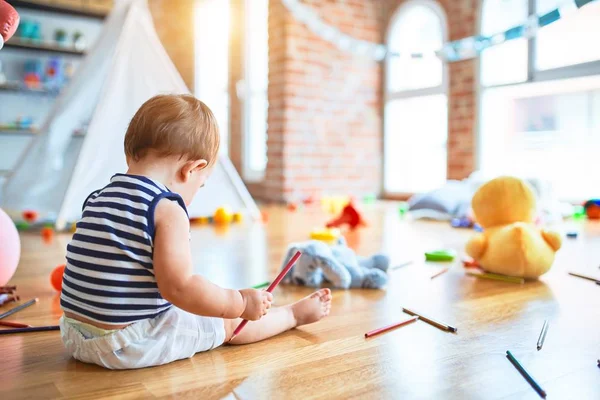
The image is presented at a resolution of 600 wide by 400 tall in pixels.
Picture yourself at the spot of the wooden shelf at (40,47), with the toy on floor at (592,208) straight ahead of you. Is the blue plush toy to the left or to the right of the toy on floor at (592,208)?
right

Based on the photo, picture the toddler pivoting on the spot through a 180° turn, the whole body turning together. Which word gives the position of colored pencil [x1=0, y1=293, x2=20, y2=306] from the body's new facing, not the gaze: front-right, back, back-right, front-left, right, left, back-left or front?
right

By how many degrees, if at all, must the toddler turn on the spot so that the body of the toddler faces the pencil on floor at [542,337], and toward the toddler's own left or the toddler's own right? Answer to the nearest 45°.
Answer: approximately 45° to the toddler's own right

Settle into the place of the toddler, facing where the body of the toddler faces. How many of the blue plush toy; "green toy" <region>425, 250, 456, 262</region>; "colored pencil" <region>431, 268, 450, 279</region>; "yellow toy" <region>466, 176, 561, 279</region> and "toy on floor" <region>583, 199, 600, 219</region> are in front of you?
5

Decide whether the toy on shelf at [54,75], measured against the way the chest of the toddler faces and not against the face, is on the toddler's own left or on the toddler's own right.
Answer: on the toddler's own left

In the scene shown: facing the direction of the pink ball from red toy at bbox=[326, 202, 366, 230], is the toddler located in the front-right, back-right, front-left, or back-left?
front-left

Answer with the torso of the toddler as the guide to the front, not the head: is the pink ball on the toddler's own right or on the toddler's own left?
on the toddler's own left

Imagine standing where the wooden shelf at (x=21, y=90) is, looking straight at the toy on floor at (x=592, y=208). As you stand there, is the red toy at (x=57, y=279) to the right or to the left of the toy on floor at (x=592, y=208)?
right

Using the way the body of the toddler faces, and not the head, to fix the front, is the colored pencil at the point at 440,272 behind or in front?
in front

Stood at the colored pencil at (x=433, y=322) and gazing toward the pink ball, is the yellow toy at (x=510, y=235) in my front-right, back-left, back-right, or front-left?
back-right

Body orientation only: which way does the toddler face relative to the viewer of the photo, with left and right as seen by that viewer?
facing away from the viewer and to the right of the viewer

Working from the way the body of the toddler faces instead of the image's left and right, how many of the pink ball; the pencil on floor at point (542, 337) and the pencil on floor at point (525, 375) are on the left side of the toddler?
1

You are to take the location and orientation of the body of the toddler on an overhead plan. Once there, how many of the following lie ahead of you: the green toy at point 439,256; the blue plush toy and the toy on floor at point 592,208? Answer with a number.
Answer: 3

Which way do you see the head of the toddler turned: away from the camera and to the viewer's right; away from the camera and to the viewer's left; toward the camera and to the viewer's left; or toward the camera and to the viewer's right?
away from the camera and to the viewer's right

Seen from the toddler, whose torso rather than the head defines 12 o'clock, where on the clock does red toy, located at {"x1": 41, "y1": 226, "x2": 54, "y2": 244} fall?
The red toy is roughly at 10 o'clock from the toddler.

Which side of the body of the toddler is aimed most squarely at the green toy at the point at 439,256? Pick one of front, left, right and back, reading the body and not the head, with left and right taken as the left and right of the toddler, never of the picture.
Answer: front

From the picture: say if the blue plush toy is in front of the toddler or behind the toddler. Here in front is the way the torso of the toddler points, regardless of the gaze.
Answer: in front

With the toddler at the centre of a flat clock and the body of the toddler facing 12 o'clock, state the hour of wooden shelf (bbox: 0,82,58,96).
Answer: The wooden shelf is roughly at 10 o'clock from the toddler.

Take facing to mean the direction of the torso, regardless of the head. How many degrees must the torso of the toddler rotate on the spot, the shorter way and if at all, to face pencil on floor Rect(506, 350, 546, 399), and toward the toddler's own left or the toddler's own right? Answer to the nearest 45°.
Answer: approximately 45° to the toddler's own right

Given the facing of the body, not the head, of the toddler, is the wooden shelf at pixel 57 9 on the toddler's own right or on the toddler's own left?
on the toddler's own left
